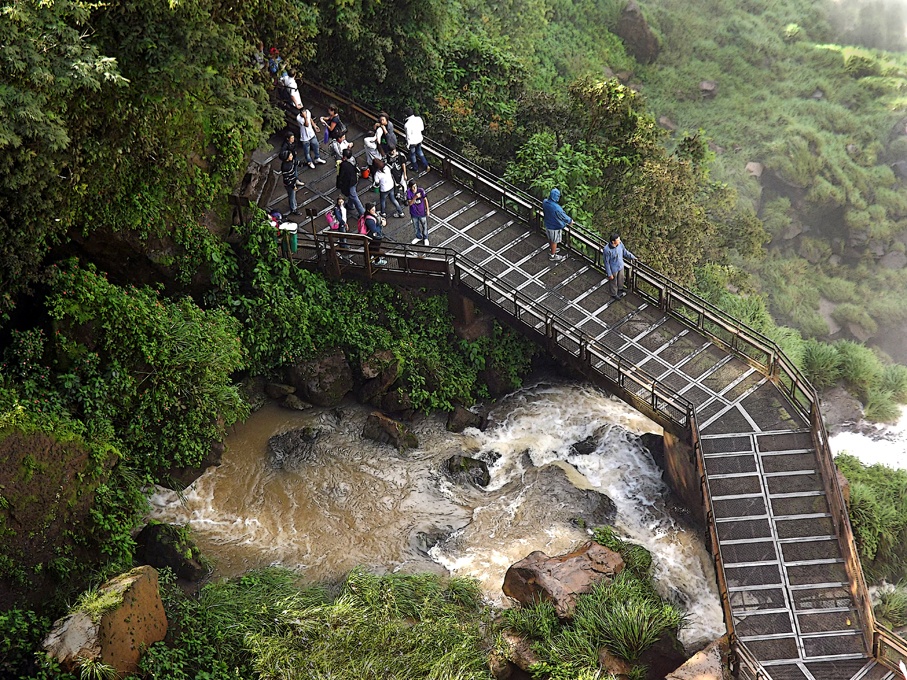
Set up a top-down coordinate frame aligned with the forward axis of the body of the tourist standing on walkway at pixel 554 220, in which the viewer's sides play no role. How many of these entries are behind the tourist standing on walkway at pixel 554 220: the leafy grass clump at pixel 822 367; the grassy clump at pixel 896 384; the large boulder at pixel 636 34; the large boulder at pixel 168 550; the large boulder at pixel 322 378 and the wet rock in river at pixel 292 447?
3

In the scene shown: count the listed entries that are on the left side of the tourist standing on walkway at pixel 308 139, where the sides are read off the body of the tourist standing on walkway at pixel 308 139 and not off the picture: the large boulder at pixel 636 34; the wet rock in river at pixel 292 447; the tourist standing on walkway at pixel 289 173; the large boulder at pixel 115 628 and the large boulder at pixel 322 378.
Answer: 1

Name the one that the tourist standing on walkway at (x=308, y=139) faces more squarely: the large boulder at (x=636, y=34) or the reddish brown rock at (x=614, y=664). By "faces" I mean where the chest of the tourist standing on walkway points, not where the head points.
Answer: the reddish brown rock

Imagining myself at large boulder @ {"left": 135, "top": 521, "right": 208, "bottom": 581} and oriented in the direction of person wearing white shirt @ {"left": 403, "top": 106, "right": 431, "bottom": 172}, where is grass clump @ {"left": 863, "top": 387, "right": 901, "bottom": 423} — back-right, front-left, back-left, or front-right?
front-right

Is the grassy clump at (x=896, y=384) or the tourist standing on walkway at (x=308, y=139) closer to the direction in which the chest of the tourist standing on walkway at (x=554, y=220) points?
the grassy clump

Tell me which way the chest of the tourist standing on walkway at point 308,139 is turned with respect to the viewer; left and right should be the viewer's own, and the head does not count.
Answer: facing the viewer and to the right of the viewer

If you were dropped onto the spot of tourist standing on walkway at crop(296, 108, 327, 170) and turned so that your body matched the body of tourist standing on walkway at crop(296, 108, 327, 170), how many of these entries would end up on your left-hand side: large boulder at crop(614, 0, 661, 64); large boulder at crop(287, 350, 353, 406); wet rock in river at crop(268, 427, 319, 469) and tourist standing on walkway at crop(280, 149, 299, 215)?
1

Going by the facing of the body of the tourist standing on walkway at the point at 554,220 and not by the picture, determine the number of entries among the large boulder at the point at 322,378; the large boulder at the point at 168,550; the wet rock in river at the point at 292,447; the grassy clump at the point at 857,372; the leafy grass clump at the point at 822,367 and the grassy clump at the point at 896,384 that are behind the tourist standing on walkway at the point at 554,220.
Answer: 3

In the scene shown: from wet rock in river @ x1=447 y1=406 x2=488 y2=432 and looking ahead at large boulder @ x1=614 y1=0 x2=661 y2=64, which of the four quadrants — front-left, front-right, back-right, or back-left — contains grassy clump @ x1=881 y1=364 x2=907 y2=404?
front-right

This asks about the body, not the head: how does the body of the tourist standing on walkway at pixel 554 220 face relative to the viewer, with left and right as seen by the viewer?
facing away from the viewer and to the right of the viewer

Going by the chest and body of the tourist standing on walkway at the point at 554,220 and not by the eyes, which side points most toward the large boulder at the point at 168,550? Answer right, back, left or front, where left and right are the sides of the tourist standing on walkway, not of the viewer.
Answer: back
